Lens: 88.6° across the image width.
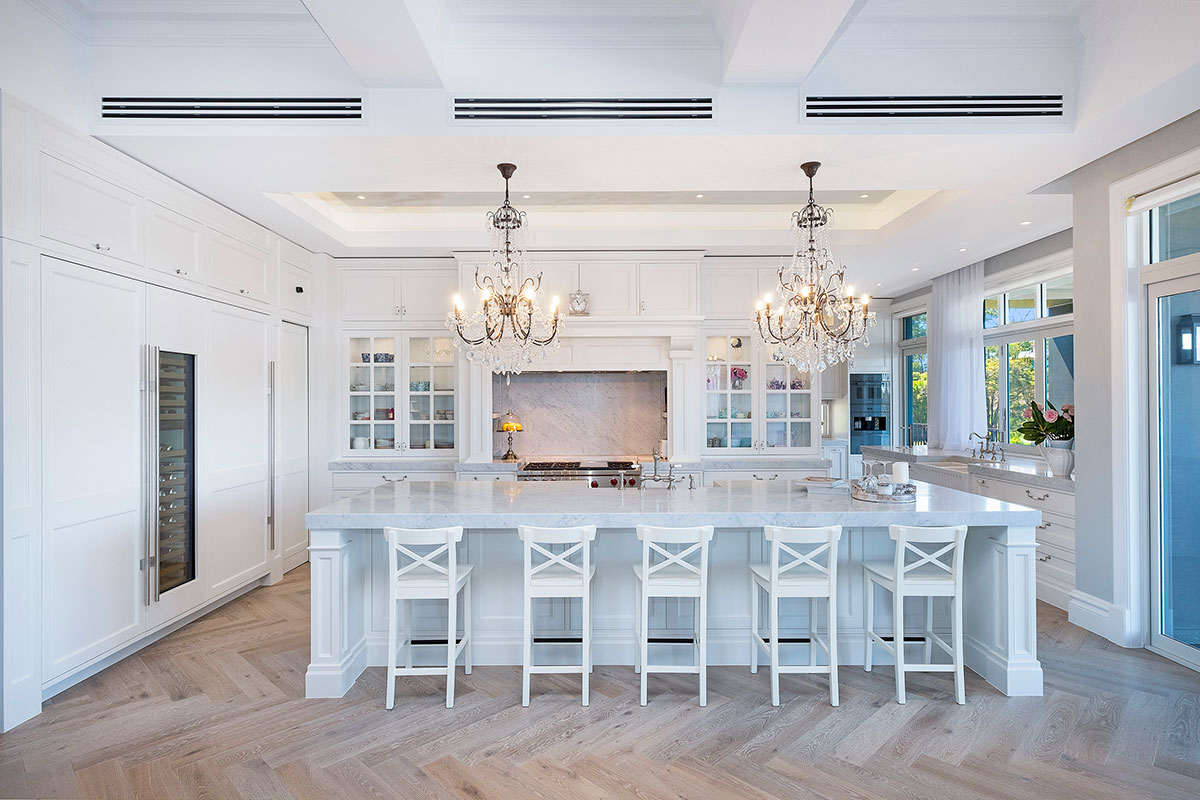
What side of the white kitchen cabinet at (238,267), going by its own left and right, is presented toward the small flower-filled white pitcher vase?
front

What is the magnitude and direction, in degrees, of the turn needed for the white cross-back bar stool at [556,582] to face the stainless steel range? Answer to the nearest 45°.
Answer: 0° — it already faces it

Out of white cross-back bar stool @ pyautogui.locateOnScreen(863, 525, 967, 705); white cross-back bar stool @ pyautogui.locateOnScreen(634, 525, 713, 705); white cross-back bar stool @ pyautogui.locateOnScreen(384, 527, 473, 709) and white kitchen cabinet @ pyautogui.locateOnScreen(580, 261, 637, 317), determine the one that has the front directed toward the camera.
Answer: the white kitchen cabinet

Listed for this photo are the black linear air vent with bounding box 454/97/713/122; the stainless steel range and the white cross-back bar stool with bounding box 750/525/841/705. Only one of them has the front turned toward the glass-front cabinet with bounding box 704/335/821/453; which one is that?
the white cross-back bar stool

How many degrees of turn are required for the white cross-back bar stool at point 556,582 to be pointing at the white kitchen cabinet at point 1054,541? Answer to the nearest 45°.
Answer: approximately 90° to its right

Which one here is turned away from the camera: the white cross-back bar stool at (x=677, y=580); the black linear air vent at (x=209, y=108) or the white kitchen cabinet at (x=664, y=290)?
the white cross-back bar stool

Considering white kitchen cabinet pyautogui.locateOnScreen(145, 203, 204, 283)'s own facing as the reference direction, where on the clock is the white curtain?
The white curtain is roughly at 11 o'clock from the white kitchen cabinet.

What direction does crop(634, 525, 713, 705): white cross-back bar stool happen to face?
away from the camera

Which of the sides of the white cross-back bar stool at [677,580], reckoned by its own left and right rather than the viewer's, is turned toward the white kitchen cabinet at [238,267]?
left

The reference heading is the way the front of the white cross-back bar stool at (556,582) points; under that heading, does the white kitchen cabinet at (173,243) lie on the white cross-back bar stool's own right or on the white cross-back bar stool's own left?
on the white cross-back bar stool's own left

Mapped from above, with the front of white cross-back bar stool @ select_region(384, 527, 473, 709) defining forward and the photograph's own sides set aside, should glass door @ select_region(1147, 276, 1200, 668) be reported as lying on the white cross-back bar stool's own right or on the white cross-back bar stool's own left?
on the white cross-back bar stool's own right

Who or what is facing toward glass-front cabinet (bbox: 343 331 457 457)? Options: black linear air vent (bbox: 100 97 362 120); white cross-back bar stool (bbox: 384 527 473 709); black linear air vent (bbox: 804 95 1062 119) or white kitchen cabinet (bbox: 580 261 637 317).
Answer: the white cross-back bar stool

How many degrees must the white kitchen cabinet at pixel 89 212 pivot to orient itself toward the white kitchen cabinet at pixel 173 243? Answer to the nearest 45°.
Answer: approximately 90° to its left

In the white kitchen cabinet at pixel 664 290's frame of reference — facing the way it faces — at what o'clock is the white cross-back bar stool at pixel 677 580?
The white cross-back bar stool is roughly at 12 o'clock from the white kitchen cabinet.
